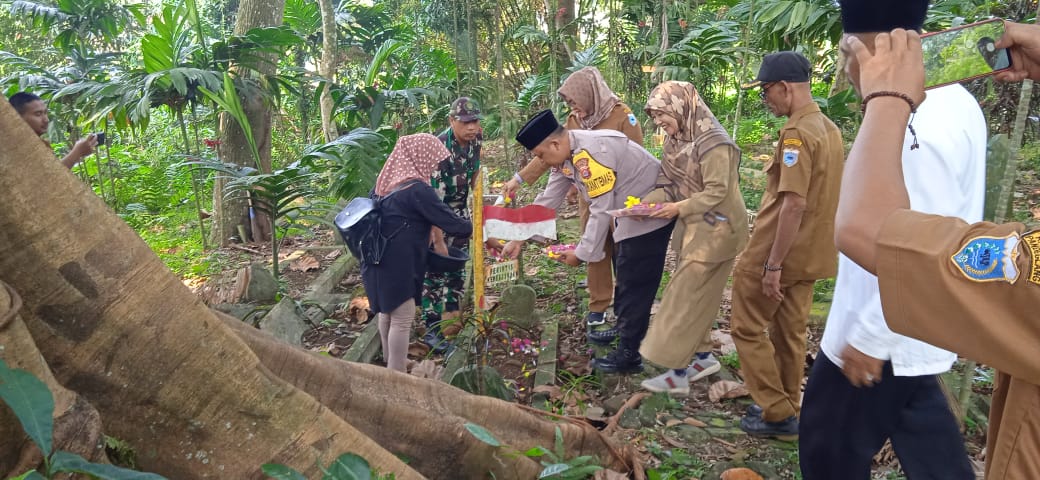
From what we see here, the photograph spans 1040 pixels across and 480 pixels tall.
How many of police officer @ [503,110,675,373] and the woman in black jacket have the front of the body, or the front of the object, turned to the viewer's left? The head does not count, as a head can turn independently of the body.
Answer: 1

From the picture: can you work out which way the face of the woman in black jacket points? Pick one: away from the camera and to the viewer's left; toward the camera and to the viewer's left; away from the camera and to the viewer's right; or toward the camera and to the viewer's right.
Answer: away from the camera and to the viewer's right

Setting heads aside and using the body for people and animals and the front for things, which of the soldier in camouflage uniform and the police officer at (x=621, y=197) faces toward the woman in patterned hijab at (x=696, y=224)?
the soldier in camouflage uniform

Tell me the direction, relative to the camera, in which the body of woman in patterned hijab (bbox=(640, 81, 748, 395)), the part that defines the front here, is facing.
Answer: to the viewer's left

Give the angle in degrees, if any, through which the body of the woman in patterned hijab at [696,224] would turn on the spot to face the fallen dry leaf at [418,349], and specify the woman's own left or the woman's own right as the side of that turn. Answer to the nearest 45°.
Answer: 0° — they already face it

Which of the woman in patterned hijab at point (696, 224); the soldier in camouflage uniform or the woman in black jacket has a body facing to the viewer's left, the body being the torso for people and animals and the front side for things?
the woman in patterned hijab

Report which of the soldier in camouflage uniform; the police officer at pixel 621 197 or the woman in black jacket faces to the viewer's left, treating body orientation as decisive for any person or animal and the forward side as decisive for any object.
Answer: the police officer

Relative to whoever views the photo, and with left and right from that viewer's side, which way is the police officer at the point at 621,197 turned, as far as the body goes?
facing to the left of the viewer
